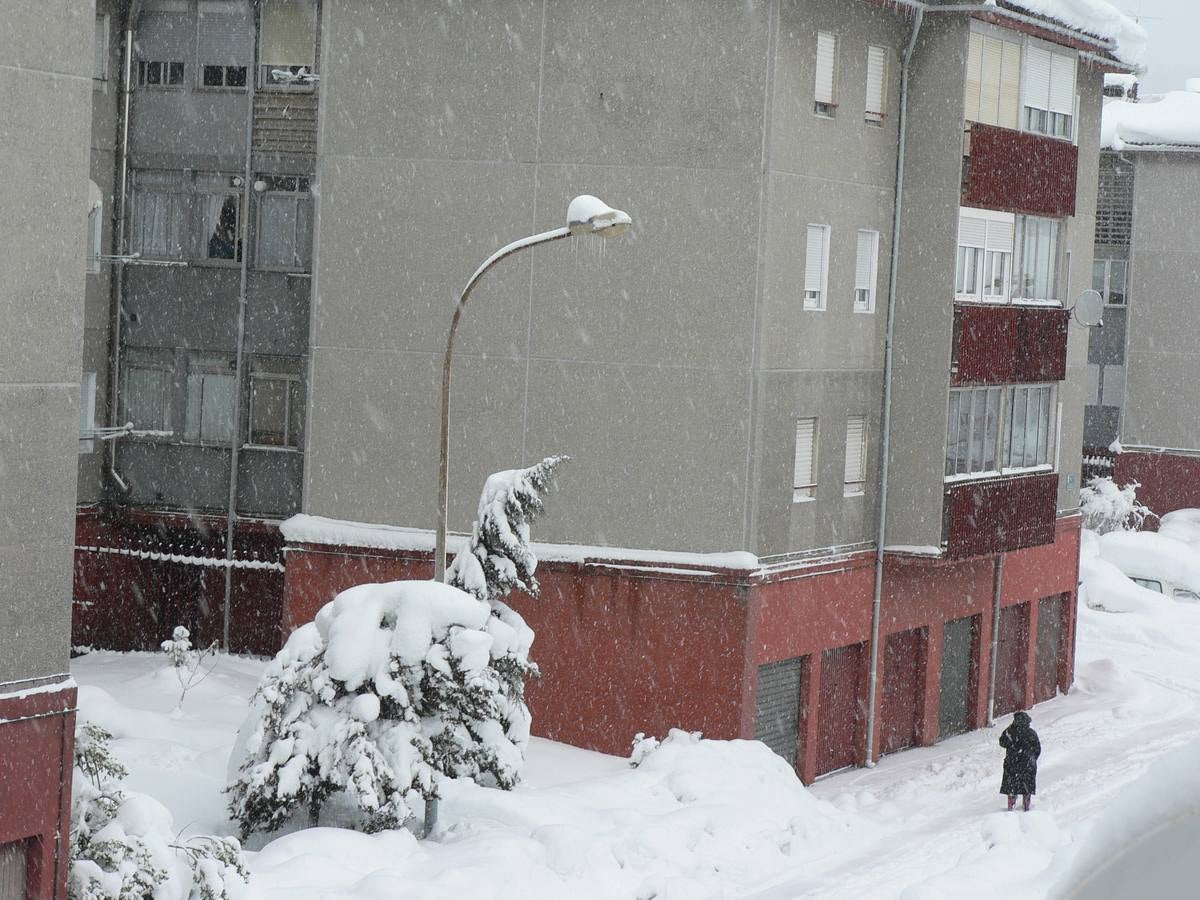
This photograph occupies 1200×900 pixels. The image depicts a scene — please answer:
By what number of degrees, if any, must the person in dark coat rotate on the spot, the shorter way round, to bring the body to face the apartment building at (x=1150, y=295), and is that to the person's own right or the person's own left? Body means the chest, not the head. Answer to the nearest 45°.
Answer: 0° — they already face it

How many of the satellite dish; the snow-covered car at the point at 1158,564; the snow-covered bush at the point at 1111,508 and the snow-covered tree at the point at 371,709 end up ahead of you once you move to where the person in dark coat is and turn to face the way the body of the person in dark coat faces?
3

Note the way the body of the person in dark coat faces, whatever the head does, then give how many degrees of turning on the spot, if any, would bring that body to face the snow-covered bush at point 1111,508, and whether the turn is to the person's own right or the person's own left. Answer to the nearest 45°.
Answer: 0° — they already face it

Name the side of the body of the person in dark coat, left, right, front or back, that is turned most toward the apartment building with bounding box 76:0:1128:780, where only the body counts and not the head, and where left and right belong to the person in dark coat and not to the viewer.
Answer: left

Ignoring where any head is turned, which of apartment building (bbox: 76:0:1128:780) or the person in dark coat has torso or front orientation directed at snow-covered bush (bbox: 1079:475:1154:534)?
the person in dark coat

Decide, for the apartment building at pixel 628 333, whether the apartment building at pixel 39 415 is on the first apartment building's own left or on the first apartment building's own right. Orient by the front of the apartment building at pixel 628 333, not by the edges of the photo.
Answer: on the first apartment building's own right

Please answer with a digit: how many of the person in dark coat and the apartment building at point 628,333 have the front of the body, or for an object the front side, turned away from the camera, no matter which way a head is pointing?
1

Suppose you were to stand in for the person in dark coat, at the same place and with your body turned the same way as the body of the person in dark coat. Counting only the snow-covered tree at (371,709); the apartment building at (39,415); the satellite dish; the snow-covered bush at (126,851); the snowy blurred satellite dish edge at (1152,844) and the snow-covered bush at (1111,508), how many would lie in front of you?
2

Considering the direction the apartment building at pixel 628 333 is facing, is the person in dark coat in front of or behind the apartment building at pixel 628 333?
in front

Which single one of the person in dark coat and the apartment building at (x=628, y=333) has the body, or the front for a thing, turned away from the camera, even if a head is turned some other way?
the person in dark coat

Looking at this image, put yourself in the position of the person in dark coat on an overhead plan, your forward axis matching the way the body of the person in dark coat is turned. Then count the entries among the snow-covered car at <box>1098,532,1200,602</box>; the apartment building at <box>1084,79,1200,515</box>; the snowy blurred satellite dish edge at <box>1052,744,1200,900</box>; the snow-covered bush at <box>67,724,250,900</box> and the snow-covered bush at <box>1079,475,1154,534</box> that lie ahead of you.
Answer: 3

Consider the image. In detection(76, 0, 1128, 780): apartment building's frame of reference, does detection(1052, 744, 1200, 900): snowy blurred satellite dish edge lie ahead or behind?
ahead

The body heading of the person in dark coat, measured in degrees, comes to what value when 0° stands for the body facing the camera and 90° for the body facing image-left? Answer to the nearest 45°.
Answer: approximately 180°
